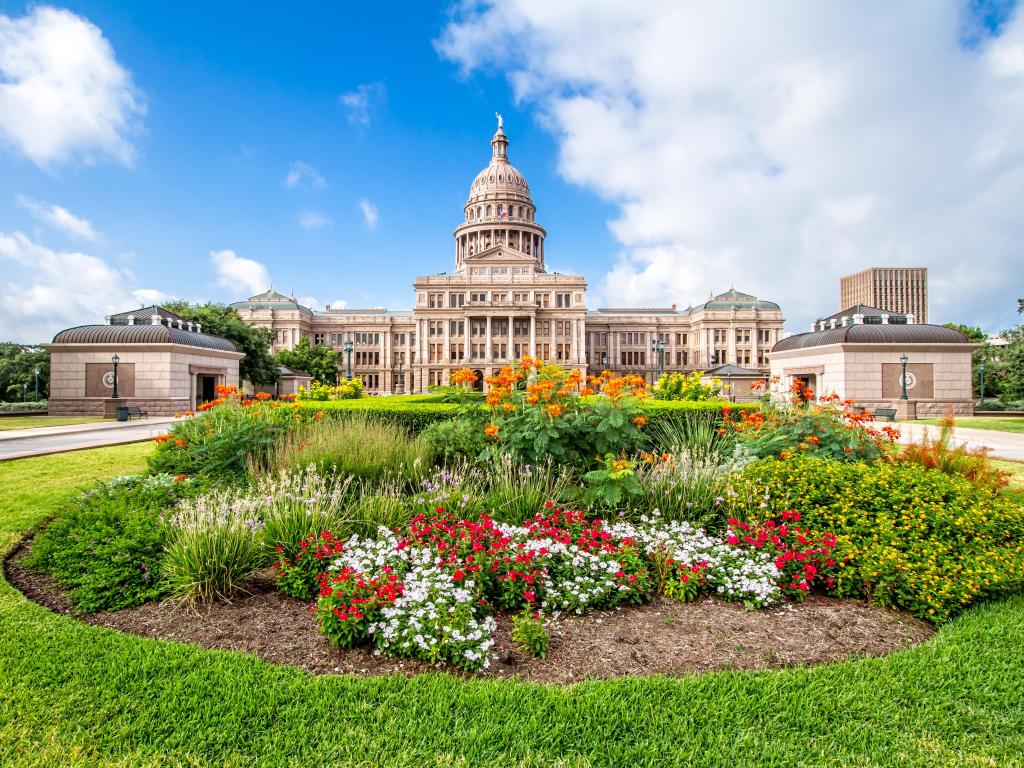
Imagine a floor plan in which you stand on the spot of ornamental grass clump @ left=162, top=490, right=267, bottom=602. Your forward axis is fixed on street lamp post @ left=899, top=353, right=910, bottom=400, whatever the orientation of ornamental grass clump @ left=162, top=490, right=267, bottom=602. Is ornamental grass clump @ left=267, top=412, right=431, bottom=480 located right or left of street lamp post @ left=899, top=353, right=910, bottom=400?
left

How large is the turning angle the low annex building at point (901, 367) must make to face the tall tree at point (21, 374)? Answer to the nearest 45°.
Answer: approximately 45° to its right

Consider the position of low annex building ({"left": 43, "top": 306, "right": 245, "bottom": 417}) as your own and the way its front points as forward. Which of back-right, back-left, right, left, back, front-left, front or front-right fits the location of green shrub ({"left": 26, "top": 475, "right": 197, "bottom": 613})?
front-right

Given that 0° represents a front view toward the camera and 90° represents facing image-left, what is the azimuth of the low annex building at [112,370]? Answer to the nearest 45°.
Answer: approximately 315°

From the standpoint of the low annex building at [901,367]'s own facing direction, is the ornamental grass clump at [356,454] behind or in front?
in front

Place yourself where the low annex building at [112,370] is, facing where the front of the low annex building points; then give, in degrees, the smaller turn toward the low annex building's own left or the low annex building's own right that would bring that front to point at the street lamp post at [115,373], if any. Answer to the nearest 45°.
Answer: approximately 45° to the low annex building's own right

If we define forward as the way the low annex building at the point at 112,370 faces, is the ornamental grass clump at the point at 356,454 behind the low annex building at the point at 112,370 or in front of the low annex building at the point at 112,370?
in front

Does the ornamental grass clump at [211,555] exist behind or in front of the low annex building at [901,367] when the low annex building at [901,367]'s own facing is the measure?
in front

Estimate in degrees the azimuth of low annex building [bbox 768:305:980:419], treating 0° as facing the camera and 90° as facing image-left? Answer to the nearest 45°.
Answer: approximately 45°
